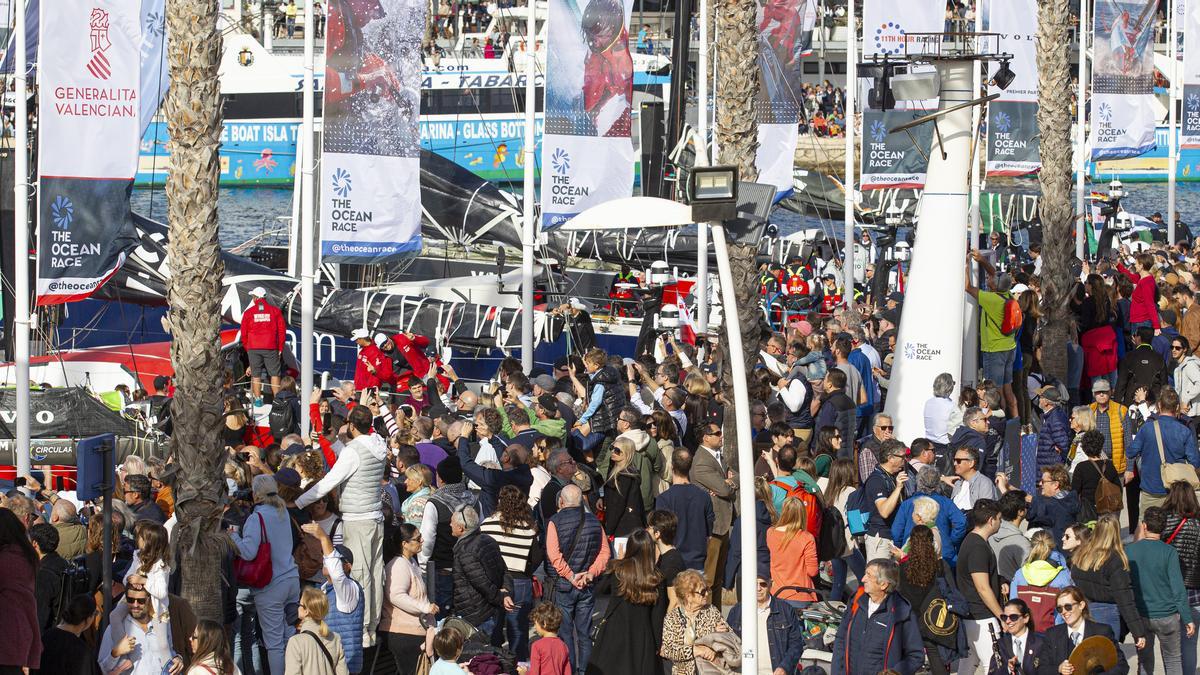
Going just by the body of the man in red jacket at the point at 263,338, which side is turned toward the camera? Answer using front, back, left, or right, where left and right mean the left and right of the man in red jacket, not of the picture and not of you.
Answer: back

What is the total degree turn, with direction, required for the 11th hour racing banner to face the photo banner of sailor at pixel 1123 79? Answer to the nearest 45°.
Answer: approximately 135° to its left

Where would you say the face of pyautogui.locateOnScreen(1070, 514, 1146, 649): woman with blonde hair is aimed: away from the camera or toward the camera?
away from the camera

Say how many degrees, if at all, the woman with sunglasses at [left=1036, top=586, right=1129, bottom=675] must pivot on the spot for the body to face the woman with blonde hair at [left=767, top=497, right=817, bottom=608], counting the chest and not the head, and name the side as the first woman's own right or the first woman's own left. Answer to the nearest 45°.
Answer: approximately 90° to the first woman's own right

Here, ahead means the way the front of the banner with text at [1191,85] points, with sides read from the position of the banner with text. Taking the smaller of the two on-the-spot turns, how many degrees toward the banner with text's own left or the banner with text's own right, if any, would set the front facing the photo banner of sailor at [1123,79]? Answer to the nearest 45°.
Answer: approximately 45° to the banner with text's own right

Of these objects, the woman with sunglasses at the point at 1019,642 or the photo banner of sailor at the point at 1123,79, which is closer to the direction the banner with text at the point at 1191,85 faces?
the woman with sunglasses

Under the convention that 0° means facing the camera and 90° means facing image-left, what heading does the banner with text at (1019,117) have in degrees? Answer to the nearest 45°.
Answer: approximately 0°
